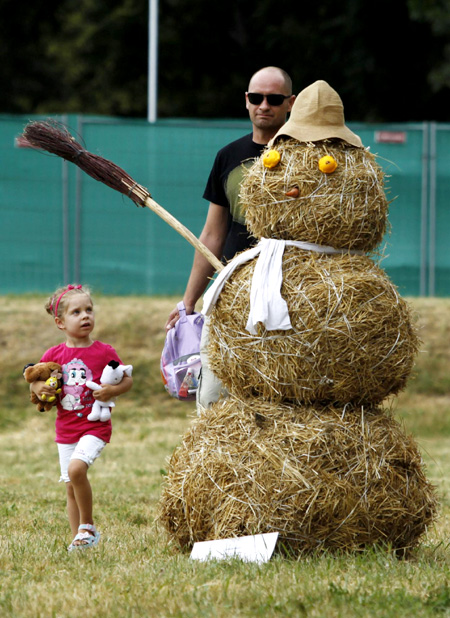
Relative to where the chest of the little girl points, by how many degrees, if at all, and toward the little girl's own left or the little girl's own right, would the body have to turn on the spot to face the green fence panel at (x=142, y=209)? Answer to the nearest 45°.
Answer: approximately 180°

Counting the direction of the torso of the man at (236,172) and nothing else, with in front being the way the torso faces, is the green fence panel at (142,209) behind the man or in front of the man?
behind

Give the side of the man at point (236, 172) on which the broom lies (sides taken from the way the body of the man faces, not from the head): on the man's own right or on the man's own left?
on the man's own right

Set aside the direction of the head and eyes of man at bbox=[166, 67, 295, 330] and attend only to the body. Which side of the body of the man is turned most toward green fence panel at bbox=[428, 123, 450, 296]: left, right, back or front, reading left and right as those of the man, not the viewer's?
back

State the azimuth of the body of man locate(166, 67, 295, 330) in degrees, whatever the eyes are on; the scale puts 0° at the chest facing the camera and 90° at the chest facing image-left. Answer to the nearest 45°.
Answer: approximately 0°

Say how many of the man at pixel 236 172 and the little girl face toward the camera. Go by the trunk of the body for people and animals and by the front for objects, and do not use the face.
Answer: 2

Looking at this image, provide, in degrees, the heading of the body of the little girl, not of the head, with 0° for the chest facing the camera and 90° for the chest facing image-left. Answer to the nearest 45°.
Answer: approximately 0°

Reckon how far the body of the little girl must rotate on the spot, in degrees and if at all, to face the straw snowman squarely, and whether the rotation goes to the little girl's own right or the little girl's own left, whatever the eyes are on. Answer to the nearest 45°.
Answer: approximately 45° to the little girl's own left
